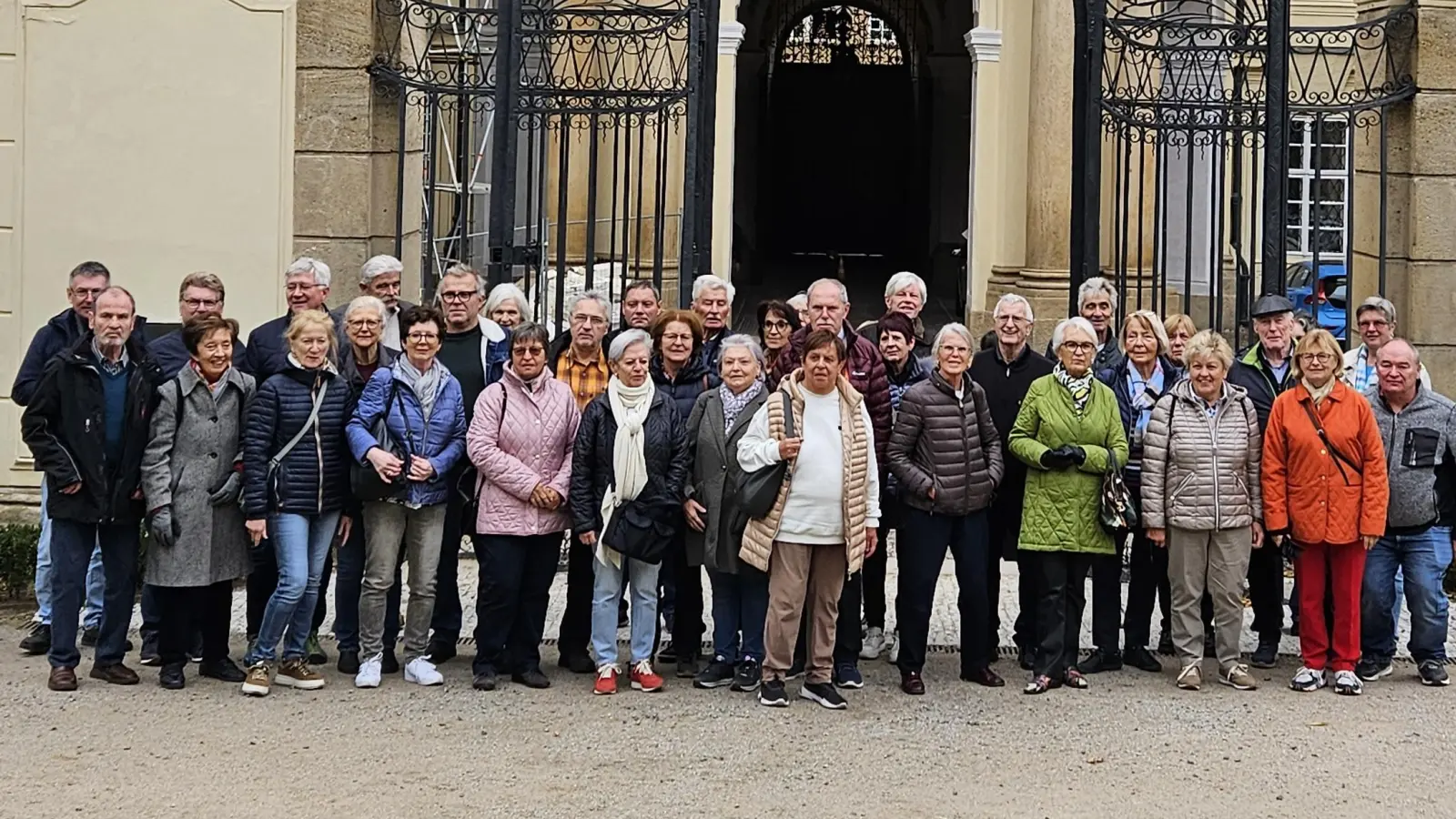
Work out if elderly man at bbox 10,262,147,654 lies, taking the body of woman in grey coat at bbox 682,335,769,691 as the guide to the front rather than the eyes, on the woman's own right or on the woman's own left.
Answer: on the woman's own right

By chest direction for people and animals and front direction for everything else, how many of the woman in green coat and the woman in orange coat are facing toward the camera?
2

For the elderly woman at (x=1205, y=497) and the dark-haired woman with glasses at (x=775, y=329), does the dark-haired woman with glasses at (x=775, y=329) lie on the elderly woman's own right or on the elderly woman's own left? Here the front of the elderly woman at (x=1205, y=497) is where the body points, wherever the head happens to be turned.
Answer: on the elderly woman's own right

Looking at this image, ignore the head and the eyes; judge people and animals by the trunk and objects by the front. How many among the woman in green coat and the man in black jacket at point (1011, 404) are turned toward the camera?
2
